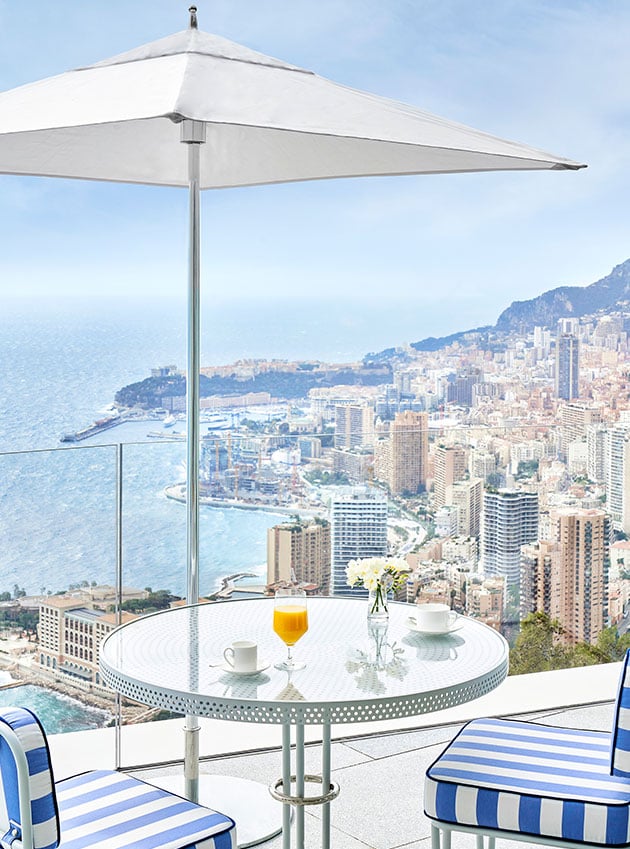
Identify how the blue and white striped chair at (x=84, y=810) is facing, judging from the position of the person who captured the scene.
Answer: facing away from the viewer and to the right of the viewer

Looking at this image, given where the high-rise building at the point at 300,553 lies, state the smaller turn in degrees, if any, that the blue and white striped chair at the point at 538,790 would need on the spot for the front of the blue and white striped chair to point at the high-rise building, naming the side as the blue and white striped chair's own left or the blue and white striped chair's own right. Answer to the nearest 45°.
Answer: approximately 45° to the blue and white striped chair's own right

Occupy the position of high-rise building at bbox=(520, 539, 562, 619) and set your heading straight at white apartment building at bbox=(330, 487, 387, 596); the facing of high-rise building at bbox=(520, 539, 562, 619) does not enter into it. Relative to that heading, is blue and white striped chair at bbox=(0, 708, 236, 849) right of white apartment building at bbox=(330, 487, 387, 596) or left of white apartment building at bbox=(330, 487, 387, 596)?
left

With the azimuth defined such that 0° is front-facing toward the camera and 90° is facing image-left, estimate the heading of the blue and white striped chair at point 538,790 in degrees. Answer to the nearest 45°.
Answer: approximately 90°

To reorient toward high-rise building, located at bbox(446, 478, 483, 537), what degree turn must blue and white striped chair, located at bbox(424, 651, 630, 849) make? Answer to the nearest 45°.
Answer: approximately 90° to its right

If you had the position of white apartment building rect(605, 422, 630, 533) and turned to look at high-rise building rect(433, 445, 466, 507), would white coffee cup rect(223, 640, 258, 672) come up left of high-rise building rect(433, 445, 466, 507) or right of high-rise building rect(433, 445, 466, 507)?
left

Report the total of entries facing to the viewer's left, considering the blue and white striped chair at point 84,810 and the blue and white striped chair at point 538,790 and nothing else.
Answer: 1

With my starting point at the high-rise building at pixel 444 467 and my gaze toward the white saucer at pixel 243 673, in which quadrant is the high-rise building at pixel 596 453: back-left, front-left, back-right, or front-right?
back-left

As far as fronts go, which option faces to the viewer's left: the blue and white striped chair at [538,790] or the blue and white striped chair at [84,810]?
the blue and white striped chair at [538,790]

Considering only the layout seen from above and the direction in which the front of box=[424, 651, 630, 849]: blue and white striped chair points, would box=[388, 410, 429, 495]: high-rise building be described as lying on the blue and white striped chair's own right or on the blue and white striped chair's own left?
on the blue and white striped chair's own right
